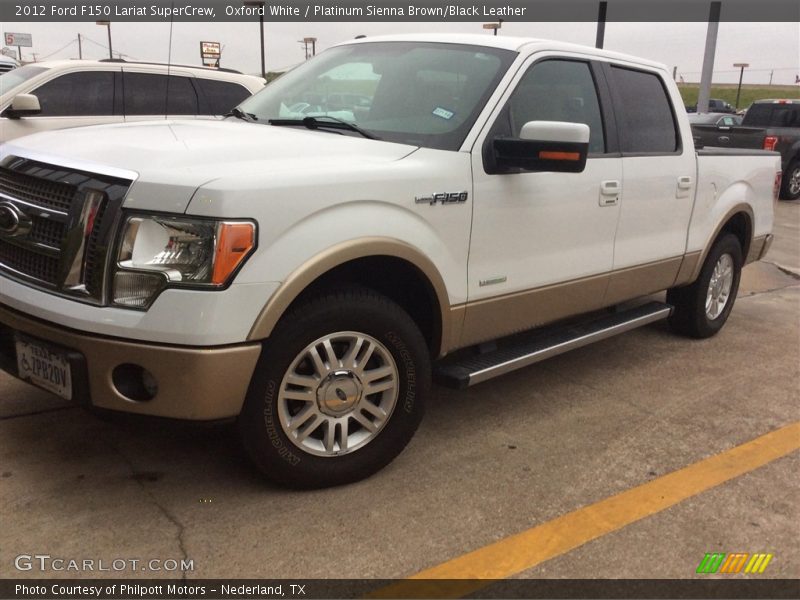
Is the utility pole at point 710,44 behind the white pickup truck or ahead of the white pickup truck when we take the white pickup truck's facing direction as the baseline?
behind

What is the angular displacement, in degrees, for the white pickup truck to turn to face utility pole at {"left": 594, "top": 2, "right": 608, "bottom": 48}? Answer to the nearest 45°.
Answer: approximately 135° to its right

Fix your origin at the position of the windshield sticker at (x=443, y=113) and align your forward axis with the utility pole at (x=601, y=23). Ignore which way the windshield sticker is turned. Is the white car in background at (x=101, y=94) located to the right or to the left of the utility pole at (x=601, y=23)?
left
